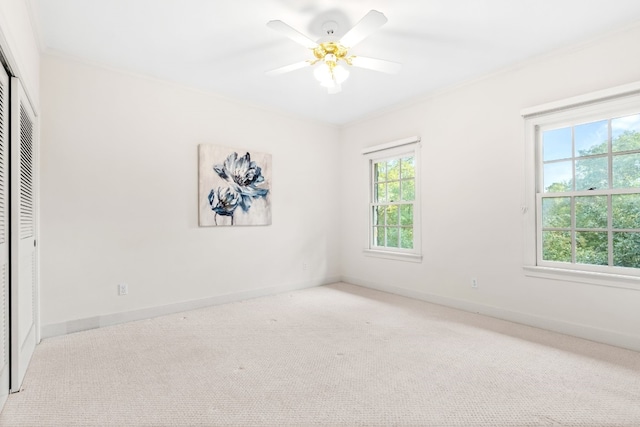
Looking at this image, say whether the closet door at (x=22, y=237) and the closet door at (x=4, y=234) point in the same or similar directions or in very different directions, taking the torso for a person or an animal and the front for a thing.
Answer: same or similar directions

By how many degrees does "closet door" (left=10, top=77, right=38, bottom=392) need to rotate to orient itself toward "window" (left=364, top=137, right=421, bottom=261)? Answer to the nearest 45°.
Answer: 0° — it already faces it

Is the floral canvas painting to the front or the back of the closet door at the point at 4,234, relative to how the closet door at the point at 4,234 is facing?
to the front

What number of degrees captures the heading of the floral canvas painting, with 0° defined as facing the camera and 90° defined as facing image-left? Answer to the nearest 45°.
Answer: approximately 315°

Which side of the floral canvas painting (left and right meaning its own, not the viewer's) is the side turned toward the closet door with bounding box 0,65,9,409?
right

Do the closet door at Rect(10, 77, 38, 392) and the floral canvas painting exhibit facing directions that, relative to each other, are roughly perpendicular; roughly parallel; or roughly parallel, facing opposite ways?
roughly perpendicular

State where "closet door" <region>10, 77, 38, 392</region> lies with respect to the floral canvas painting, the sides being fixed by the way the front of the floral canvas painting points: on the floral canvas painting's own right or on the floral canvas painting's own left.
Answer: on the floral canvas painting's own right

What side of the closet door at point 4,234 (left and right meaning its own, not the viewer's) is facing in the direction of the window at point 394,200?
front

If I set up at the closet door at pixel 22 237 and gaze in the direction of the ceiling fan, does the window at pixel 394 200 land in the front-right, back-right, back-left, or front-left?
front-left

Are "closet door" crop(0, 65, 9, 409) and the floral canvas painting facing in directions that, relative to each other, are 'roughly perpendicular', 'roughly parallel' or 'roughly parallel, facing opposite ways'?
roughly perpendicular

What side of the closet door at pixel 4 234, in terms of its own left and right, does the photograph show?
right

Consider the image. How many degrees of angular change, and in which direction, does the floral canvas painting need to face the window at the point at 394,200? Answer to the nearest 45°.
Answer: approximately 45° to its left

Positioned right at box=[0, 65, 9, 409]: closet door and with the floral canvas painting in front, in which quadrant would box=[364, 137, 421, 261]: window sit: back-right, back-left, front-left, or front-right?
front-right

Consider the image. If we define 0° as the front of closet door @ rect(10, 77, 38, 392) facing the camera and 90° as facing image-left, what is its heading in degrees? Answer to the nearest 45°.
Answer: approximately 270°

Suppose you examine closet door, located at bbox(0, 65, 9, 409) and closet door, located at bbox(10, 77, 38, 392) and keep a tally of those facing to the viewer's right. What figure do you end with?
2
